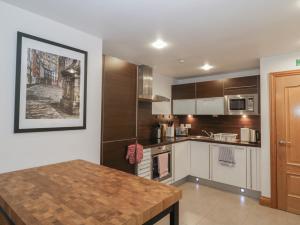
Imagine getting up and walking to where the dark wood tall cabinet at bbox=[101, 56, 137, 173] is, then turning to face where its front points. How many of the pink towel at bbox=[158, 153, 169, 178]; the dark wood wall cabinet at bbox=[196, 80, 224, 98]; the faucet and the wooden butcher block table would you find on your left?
3

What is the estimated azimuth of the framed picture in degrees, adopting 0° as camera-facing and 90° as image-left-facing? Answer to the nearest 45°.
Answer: approximately 315°

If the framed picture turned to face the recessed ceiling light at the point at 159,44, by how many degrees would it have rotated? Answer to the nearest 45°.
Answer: approximately 45° to its left

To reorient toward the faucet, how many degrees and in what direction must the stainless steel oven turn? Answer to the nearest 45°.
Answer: approximately 90° to its left

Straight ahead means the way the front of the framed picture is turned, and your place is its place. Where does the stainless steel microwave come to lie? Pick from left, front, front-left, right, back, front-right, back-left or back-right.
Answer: front-left

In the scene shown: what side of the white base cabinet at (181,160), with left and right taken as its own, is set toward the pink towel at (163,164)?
right

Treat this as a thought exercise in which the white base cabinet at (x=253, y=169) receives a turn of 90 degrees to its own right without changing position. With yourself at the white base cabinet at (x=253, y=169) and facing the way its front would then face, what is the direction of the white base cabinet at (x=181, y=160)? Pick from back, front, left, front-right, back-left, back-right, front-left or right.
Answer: front-left

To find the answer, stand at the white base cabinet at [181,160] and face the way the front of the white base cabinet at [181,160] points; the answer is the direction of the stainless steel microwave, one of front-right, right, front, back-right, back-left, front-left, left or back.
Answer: front-left

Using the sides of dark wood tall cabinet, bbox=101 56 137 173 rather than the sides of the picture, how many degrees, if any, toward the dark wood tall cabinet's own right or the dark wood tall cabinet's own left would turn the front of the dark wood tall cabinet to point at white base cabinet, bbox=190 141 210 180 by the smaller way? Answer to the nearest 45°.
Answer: approximately 90° to the dark wood tall cabinet's own left

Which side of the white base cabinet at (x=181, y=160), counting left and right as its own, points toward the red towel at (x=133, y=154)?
right
